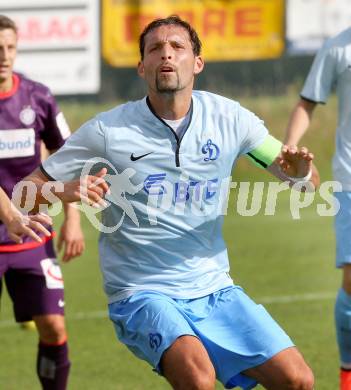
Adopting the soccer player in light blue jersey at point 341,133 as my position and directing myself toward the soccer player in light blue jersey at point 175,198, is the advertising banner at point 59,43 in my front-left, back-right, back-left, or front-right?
back-right

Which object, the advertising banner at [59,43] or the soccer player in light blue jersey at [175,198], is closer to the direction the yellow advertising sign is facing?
the soccer player in light blue jersey

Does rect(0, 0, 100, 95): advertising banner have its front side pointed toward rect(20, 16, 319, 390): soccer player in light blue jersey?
yes

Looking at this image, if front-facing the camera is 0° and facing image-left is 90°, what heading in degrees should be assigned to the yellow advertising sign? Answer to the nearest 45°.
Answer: approximately 0°

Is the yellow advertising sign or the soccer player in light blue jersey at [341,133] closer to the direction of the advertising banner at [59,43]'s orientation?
the soccer player in light blue jersey

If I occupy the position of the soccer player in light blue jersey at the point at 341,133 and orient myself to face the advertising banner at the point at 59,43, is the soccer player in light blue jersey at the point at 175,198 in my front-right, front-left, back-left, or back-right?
back-left

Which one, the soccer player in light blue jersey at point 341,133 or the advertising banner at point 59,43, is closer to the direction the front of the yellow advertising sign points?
the soccer player in light blue jersey

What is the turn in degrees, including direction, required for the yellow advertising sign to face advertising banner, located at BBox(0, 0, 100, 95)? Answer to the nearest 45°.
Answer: approximately 90° to its right

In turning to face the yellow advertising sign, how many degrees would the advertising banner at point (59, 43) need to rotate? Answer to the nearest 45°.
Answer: approximately 90° to its left

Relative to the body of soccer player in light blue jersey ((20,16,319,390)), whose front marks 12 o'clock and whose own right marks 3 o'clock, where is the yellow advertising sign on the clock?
The yellow advertising sign is roughly at 6 o'clock from the soccer player in light blue jersey.

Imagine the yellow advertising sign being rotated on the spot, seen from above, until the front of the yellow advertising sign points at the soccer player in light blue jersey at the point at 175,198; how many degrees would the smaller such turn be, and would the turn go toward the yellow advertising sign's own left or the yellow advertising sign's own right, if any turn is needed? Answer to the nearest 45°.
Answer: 0° — it already faces them

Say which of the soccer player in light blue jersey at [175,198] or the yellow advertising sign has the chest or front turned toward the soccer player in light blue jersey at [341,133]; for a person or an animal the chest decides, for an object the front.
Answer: the yellow advertising sign
